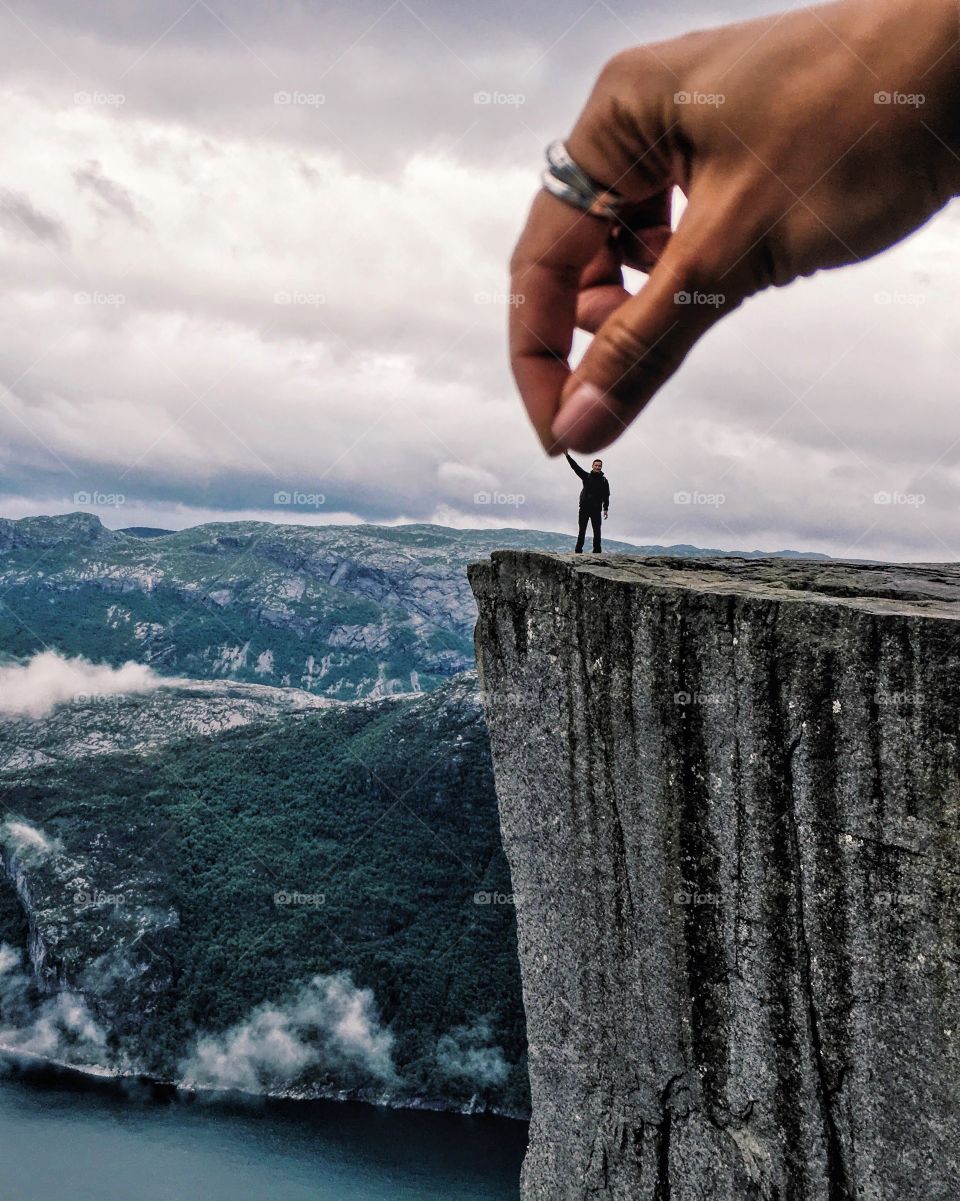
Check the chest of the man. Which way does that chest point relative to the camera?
toward the camera
